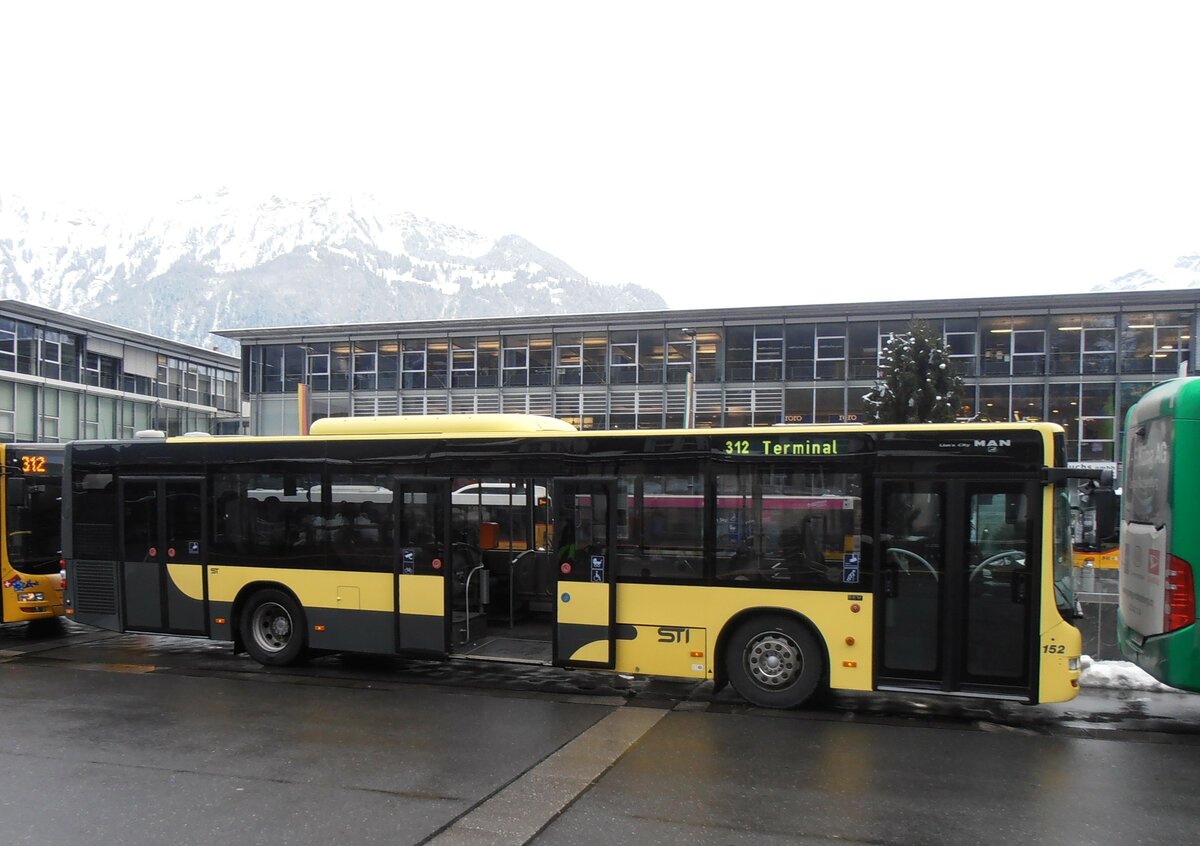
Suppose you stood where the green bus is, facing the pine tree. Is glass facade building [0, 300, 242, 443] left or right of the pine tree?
left

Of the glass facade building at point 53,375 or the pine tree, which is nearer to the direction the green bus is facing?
the pine tree

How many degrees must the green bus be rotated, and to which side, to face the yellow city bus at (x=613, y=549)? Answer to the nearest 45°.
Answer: approximately 135° to its left

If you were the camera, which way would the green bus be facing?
facing away from the viewer and to the right of the viewer

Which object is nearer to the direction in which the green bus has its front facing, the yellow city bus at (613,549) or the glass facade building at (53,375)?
the glass facade building

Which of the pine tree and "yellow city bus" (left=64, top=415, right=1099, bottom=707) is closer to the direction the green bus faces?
the pine tree

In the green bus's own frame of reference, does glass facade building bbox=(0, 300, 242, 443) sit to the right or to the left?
on its left

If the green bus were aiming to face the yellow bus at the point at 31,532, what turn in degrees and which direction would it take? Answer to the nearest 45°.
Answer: approximately 135° to its left

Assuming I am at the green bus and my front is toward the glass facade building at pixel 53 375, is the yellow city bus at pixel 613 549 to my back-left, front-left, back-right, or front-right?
front-left

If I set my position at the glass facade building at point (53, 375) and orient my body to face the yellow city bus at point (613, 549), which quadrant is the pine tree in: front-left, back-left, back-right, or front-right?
front-left

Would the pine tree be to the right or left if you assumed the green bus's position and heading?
on its left
